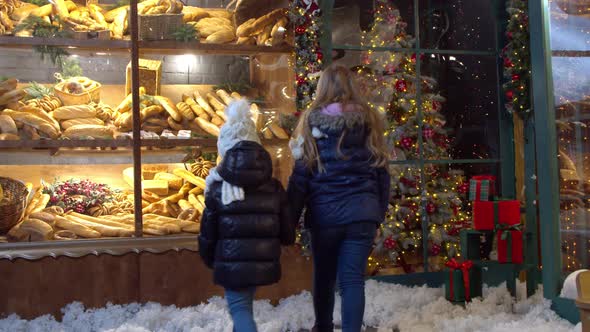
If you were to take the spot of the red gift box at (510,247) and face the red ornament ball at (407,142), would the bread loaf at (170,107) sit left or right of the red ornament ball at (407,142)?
left

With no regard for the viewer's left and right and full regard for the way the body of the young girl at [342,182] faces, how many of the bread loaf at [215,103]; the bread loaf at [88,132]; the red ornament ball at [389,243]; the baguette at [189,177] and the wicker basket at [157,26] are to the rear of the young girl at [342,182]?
0

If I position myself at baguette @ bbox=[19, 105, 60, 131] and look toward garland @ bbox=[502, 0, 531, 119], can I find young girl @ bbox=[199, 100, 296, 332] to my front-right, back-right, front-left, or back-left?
front-right

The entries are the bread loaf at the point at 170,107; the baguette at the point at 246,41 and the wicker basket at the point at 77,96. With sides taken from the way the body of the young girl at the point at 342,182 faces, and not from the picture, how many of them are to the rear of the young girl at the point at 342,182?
0

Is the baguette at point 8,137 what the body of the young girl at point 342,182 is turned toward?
no

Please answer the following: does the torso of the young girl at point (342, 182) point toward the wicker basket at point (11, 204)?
no

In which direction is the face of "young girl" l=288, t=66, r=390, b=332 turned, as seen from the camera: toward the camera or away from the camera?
away from the camera

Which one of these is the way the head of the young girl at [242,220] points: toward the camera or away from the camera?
away from the camera

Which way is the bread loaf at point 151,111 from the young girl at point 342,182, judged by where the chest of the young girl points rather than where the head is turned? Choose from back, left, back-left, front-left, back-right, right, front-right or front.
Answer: front-left

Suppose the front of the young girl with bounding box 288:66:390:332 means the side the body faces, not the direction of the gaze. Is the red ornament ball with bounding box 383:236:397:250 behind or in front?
in front

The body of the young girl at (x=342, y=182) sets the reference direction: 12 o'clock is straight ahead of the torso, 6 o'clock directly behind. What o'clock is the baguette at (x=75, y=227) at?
The baguette is roughly at 10 o'clock from the young girl.

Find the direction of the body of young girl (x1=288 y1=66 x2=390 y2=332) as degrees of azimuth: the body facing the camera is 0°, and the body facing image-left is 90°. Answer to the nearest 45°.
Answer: approximately 180°

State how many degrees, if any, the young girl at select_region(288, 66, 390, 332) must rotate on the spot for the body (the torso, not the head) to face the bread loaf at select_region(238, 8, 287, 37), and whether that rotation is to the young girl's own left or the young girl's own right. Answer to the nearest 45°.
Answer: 0° — they already face it

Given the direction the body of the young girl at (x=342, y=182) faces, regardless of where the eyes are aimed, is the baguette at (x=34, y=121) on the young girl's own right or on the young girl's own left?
on the young girl's own left
